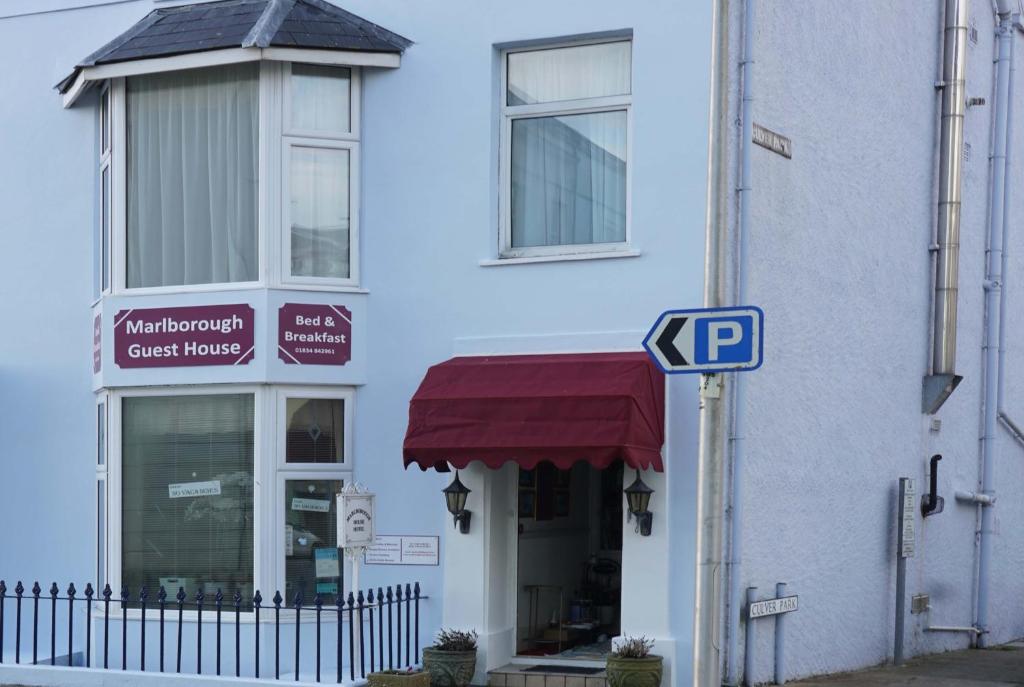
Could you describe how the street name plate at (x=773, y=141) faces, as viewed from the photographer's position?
facing the viewer and to the right of the viewer

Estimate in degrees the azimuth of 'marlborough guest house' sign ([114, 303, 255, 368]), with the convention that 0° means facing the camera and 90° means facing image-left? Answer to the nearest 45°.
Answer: approximately 0°

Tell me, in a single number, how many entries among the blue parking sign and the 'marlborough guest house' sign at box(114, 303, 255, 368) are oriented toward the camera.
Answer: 2

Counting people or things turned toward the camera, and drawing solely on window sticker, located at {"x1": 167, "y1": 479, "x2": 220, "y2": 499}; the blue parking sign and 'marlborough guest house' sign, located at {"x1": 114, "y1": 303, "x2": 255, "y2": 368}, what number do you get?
3

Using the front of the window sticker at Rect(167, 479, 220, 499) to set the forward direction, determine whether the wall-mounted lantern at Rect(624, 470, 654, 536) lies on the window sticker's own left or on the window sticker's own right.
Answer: on the window sticker's own left

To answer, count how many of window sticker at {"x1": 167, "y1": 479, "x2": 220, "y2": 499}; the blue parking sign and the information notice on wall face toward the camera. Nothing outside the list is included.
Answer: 3

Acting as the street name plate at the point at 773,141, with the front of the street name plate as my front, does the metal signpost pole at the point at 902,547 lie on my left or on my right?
on my left

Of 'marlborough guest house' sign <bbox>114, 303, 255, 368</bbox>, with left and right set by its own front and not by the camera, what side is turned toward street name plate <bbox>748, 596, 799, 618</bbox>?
left

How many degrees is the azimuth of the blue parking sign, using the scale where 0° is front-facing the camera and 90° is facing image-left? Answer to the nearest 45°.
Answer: approximately 0°
